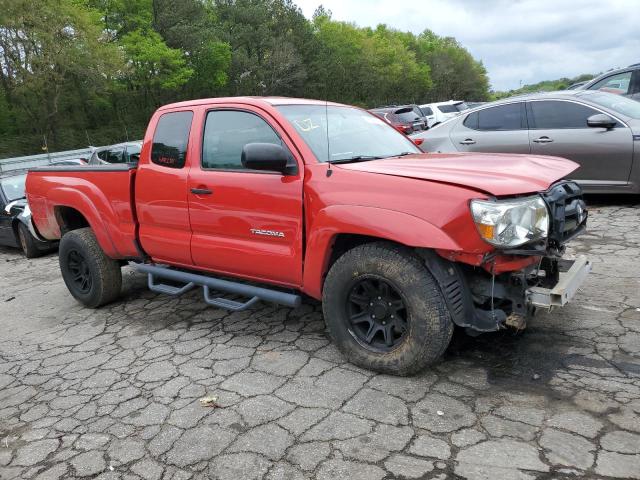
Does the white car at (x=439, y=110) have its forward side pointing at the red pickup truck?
no

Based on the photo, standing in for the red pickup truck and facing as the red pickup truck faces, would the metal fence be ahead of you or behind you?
behind

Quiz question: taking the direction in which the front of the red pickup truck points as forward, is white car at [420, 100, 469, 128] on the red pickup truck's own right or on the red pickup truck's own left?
on the red pickup truck's own left

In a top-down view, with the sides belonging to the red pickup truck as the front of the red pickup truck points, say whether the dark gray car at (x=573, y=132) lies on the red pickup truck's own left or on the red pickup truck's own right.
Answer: on the red pickup truck's own left

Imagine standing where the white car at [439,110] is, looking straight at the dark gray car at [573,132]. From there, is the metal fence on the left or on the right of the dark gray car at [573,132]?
right

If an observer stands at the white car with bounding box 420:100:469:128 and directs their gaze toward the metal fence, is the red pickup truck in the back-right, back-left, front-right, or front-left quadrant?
front-left

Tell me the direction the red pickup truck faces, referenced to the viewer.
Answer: facing the viewer and to the right of the viewer

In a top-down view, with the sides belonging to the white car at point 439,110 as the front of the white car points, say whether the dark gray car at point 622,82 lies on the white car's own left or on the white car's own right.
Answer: on the white car's own right
